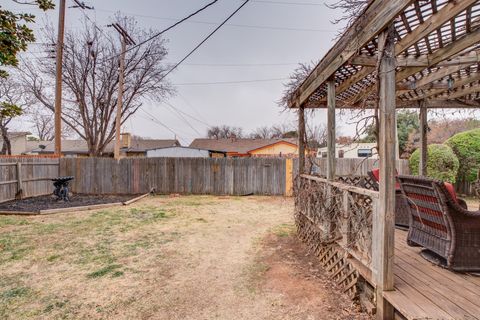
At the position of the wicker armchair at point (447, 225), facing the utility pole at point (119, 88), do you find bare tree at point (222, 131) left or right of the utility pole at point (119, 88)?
right

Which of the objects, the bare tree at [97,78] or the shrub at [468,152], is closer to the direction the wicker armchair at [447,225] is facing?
the shrub

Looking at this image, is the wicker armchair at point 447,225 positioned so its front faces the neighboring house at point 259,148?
no

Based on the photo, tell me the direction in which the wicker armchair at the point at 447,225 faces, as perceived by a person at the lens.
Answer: facing away from the viewer and to the right of the viewer

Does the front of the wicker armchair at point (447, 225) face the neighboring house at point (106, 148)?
no

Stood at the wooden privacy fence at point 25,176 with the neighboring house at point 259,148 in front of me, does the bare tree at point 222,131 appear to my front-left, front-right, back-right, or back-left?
front-left

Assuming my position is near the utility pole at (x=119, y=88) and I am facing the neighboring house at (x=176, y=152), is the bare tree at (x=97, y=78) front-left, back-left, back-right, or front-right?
front-left

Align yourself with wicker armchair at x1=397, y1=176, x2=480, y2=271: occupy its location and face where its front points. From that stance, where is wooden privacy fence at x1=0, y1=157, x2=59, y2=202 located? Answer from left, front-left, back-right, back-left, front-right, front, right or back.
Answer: back-left

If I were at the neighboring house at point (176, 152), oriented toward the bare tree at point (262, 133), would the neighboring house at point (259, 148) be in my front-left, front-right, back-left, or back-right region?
front-right

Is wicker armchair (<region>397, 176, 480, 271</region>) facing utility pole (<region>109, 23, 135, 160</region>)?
no

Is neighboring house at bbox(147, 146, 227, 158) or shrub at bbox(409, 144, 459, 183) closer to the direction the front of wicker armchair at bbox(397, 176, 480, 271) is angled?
the shrub
